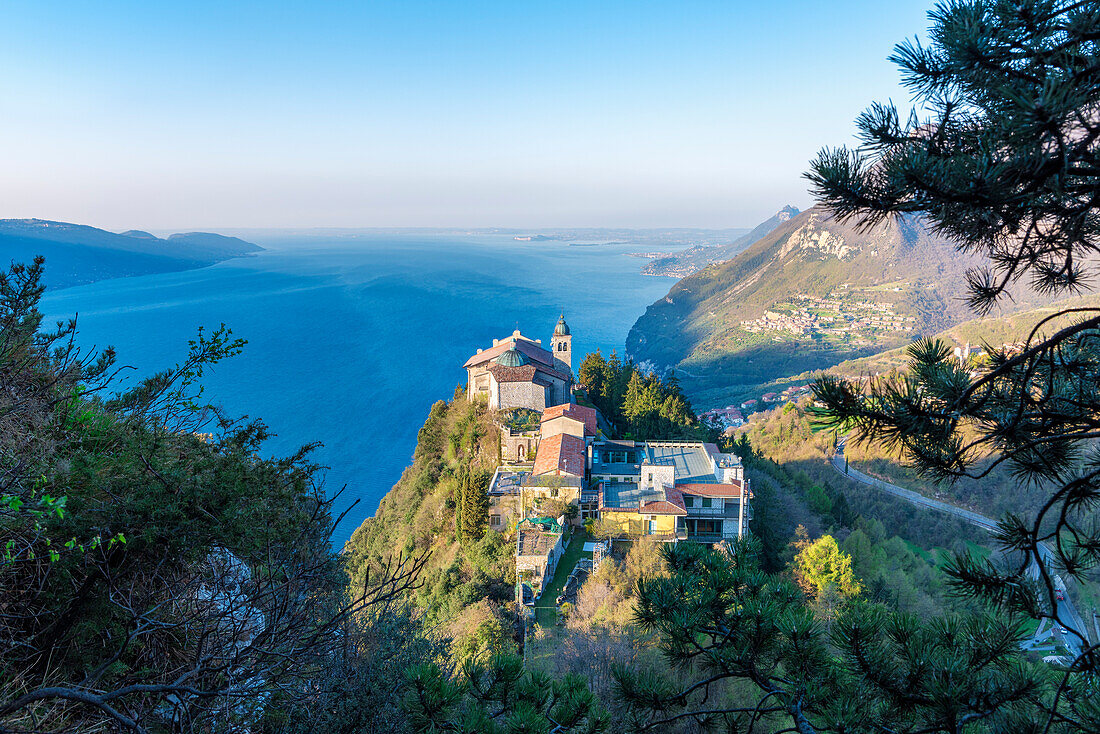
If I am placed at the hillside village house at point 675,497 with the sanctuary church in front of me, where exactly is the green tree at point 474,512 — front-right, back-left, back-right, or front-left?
front-left

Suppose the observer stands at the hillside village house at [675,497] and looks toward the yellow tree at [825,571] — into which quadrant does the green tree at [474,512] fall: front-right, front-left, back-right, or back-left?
back-right

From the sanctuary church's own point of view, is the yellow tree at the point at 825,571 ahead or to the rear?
to the rear

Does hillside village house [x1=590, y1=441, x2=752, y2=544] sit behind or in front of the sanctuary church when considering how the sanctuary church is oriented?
behind

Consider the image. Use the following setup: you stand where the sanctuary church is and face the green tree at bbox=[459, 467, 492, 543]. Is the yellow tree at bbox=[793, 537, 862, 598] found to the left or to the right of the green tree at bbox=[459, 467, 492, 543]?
left
